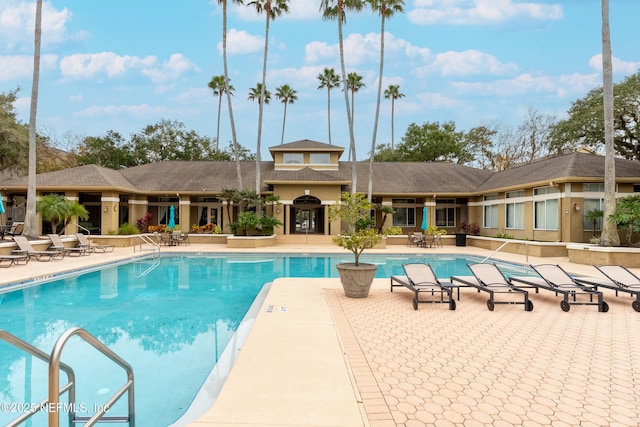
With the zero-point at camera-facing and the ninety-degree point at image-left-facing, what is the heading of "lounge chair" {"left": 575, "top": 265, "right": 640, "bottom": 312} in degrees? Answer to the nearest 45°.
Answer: approximately 315°

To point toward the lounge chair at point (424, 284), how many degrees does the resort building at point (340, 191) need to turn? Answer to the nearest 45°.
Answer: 0° — it already faces it

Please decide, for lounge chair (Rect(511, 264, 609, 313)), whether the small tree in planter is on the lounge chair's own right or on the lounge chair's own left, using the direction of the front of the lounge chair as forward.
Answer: on the lounge chair's own right

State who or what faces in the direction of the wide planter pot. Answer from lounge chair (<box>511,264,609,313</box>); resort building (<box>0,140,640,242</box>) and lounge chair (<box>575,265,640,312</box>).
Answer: the resort building

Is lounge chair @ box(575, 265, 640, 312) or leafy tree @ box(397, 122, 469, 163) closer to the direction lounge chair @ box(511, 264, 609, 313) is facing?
the lounge chair

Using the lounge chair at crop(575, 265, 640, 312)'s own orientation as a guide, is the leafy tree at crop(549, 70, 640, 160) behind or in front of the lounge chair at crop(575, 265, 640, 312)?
behind

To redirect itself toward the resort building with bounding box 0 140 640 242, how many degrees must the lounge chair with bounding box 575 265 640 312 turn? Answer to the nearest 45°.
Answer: approximately 180°

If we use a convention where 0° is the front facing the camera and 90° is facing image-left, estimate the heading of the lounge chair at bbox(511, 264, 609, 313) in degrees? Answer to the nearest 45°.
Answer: approximately 315°

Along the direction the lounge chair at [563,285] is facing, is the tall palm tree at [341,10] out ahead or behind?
behind

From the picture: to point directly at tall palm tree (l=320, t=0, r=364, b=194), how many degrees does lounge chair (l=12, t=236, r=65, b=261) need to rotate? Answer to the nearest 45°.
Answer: approximately 45° to its left

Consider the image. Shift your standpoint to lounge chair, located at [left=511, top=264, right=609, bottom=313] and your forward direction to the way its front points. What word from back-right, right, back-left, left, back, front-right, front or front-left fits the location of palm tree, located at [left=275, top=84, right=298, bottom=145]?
back

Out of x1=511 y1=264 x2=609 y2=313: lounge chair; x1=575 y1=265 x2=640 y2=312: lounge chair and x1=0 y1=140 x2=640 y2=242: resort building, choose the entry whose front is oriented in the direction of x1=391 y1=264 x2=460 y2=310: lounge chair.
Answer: the resort building

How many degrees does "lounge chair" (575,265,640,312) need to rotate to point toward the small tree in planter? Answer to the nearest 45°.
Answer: approximately 90° to its right
